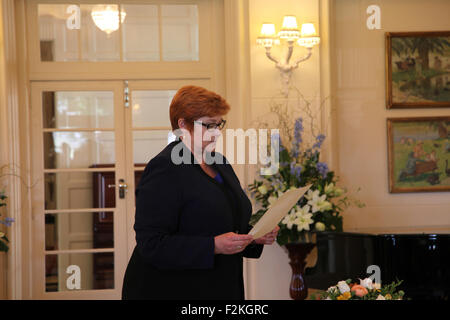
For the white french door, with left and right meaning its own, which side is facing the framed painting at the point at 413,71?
left

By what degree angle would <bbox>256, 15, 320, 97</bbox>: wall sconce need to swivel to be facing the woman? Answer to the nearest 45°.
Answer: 0° — it already faces them

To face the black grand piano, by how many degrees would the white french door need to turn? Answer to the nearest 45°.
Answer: approximately 45° to its left

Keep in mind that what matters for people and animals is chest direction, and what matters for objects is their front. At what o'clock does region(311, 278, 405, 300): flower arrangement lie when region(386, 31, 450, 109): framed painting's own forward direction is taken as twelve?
The flower arrangement is roughly at 12 o'clock from the framed painting.
